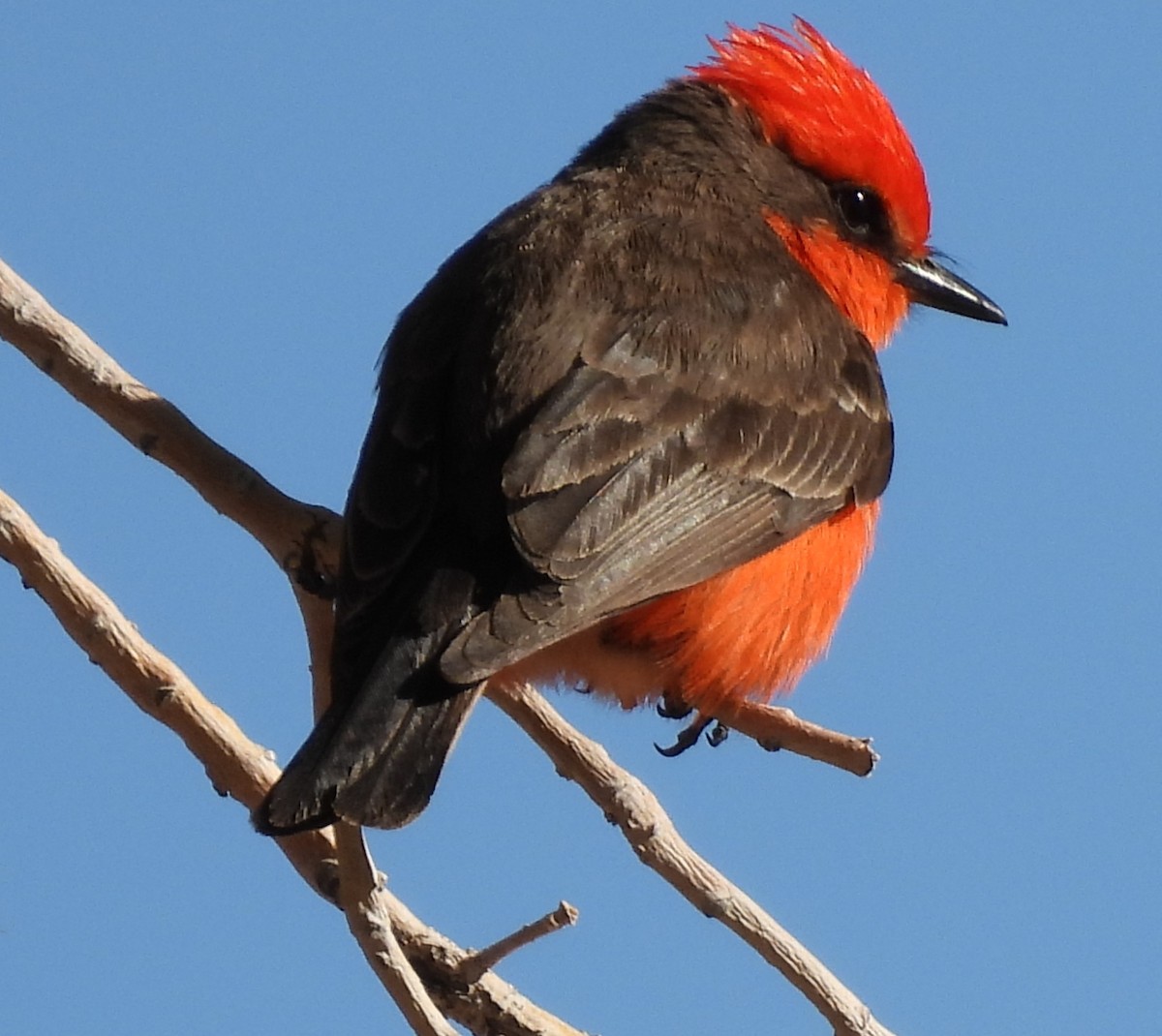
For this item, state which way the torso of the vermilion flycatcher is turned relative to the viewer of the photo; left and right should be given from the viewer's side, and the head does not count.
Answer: facing away from the viewer and to the right of the viewer
